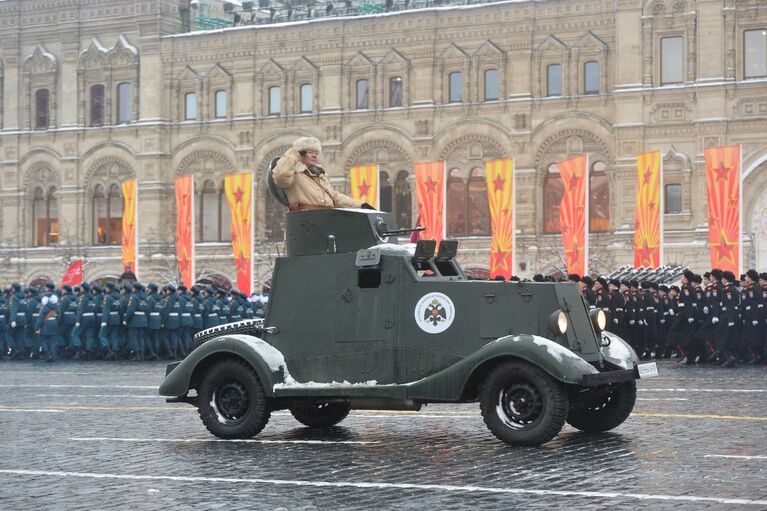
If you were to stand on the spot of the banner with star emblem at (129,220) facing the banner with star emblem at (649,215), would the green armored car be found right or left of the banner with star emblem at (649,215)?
right

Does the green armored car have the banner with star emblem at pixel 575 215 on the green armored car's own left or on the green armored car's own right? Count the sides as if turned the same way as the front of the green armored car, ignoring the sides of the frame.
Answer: on the green armored car's own left

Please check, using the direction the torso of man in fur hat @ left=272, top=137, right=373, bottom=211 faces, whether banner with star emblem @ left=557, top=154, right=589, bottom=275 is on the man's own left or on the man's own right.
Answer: on the man's own left

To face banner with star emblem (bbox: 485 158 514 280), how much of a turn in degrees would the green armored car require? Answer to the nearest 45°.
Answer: approximately 135° to its left

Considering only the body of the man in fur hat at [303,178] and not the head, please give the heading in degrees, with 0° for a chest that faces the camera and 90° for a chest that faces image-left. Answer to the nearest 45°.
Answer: approximately 315°

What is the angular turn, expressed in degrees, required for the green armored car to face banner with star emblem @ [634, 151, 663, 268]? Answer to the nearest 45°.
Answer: approximately 135° to its left

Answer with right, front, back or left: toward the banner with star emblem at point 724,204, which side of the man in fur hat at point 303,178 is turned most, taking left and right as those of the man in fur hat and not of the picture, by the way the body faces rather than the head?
left

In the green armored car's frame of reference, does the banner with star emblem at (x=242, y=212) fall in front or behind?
behind

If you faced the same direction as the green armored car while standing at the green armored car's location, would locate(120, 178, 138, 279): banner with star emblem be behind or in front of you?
behind

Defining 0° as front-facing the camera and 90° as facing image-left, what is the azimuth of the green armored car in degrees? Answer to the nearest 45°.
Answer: approximately 315°

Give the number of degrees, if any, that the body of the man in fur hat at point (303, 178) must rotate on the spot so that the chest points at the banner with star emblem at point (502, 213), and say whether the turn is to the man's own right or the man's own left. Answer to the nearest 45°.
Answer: approximately 135° to the man's own left

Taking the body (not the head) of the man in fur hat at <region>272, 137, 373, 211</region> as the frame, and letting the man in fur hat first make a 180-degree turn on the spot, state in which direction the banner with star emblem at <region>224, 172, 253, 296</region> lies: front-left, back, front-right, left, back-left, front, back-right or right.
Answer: front-right
